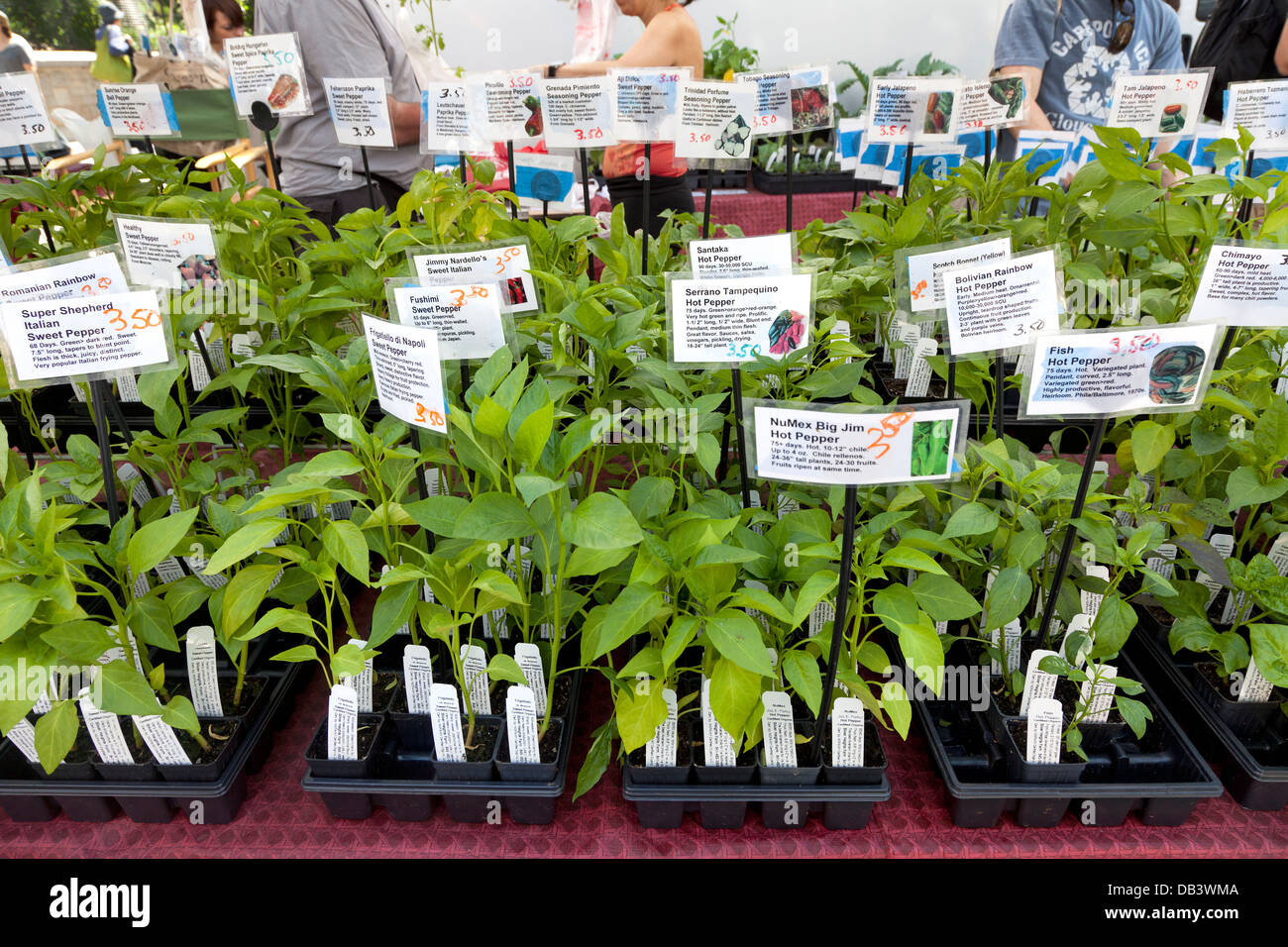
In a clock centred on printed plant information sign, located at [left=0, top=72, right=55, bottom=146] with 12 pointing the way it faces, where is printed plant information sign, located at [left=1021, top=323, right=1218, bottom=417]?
printed plant information sign, located at [left=1021, top=323, right=1218, bottom=417] is roughly at 11 o'clock from printed plant information sign, located at [left=0, top=72, right=55, bottom=146].

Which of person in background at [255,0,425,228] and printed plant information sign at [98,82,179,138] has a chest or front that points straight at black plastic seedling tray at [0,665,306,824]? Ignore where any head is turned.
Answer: the printed plant information sign

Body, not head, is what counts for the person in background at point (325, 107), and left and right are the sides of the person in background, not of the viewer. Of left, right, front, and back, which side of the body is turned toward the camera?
back

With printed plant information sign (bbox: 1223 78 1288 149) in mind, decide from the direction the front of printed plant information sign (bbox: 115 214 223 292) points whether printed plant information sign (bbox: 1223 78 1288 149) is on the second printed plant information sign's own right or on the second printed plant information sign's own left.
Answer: on the second printed plant information sign's own left

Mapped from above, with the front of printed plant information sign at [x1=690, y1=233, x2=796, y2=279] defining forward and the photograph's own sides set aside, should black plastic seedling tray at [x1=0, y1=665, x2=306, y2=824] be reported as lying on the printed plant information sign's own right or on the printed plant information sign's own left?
on the printed plant information sign's own right

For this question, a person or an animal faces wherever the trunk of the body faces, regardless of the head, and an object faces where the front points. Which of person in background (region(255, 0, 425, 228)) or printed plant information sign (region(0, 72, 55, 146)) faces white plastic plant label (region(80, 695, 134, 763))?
the printed plant information sign

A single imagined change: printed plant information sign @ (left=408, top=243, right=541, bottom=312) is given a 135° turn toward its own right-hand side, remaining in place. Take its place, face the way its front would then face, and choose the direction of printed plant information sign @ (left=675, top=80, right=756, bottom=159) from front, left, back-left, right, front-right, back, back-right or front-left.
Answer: right

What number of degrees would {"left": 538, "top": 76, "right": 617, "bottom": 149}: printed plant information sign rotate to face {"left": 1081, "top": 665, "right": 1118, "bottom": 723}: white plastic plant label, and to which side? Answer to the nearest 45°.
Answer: approximately 45° to its left

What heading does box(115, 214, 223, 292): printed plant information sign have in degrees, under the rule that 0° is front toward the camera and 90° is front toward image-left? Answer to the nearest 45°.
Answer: approximately 0°
